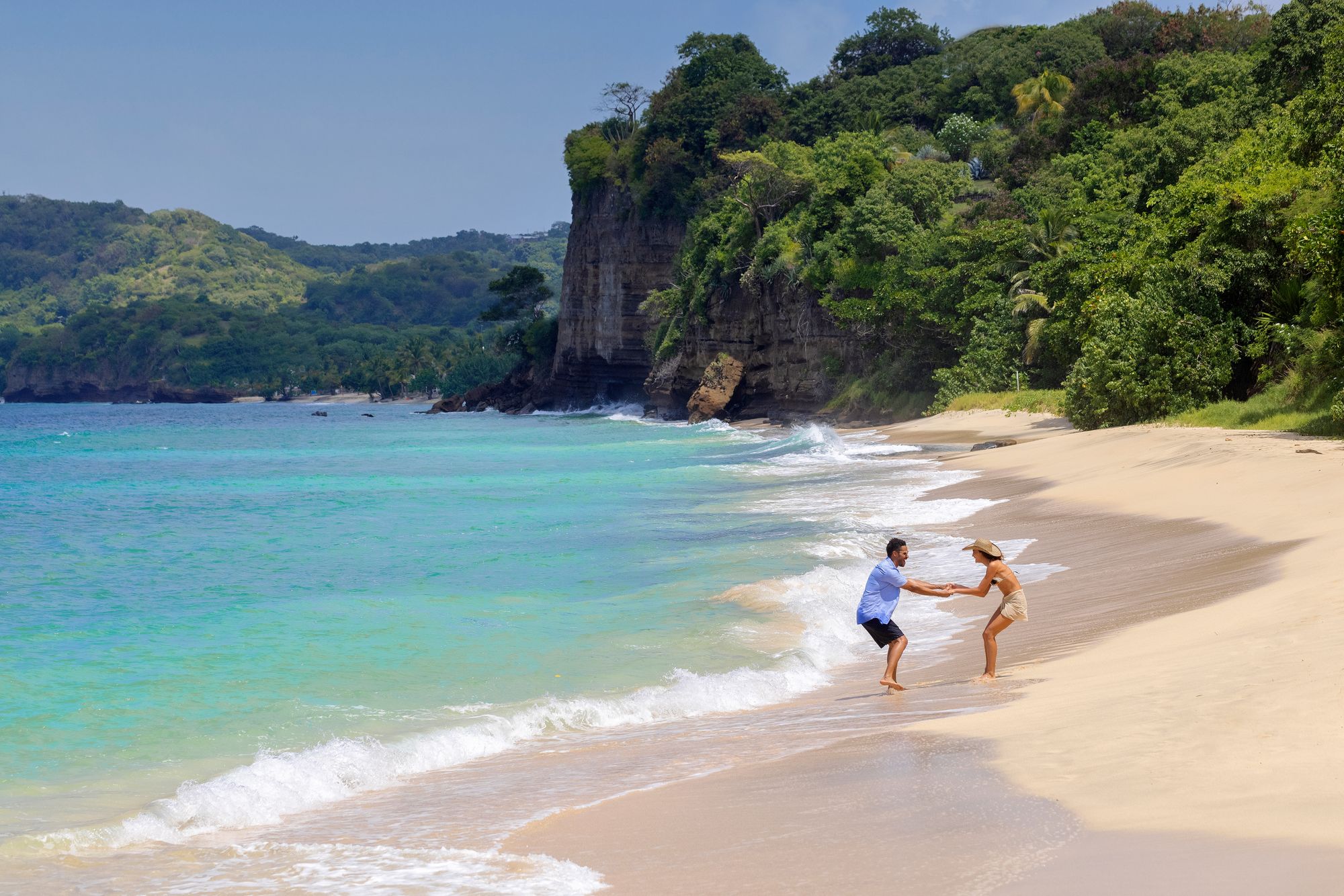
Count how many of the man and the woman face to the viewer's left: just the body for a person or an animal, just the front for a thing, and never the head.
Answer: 1

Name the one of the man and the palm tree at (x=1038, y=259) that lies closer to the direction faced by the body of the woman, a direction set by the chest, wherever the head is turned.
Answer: the man

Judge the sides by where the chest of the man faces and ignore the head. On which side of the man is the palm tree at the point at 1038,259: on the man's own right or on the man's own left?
on the man's own left

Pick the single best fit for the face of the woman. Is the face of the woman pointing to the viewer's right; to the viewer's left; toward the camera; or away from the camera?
to the viewer's left

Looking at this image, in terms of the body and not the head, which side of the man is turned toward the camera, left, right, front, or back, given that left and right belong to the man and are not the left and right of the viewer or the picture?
right

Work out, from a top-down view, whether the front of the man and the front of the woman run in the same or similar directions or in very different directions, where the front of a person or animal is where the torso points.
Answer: very different directions

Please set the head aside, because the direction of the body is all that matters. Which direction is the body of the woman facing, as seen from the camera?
to the viewer's left

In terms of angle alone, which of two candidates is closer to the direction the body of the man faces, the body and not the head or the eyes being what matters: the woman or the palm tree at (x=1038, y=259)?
the woman

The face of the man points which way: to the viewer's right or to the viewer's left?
to the viewer's right

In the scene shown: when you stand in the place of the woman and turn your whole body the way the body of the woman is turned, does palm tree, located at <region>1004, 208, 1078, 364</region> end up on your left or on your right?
on your right
